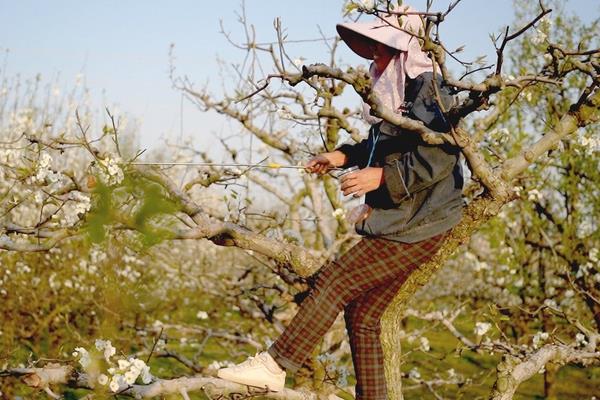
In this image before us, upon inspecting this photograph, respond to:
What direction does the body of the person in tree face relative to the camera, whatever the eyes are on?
to the viewer's left
